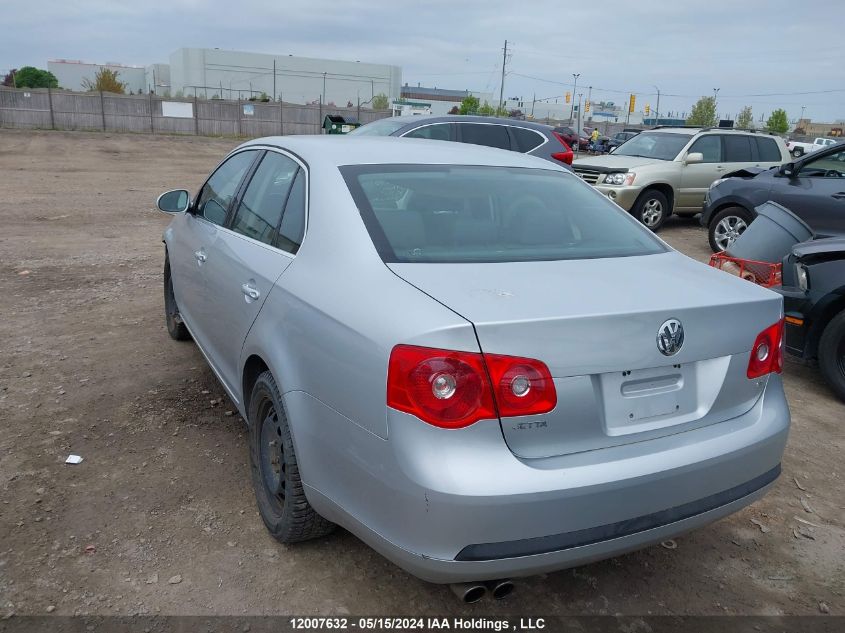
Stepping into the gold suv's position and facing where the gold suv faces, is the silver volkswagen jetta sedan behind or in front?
in front

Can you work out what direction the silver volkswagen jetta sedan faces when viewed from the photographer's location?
facing away from the viewer and to the left of the viewer

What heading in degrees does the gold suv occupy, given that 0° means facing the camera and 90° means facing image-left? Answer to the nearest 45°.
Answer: approximately 45°

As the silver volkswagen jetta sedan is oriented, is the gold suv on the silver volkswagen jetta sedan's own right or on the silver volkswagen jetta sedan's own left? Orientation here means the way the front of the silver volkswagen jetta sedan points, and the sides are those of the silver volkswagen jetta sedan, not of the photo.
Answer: on the silver volkswagen jetta sedan's own right
